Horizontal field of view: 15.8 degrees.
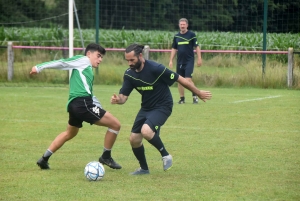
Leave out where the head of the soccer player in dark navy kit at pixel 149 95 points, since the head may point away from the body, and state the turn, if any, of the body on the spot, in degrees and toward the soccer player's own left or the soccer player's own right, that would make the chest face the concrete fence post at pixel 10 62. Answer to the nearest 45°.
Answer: approximately 135° to the soccer player's own right

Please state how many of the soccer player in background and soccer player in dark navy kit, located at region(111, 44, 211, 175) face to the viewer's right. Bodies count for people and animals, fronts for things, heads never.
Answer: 0

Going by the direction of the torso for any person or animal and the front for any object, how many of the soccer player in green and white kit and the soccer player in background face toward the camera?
1

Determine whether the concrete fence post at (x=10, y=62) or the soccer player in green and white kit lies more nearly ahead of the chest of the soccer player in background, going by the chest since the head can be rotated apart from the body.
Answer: the soccer player in green and white kit

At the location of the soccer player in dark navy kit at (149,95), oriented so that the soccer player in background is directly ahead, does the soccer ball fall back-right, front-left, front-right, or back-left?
back-left

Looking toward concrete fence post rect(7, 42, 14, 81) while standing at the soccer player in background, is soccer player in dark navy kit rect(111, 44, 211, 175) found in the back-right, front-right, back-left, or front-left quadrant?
back-left

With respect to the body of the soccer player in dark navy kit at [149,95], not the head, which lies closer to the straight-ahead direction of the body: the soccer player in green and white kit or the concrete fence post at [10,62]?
the soccer player in green and white kit

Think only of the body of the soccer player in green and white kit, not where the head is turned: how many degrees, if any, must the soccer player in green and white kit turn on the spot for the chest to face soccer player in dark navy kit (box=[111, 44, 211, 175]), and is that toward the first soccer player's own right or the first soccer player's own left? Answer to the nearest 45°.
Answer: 0° — they already face them

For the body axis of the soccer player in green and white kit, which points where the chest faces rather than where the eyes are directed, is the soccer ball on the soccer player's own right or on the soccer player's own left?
on the soccer player's own right

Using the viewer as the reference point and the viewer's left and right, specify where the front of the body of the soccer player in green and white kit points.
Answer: facing to the right of the viewer
